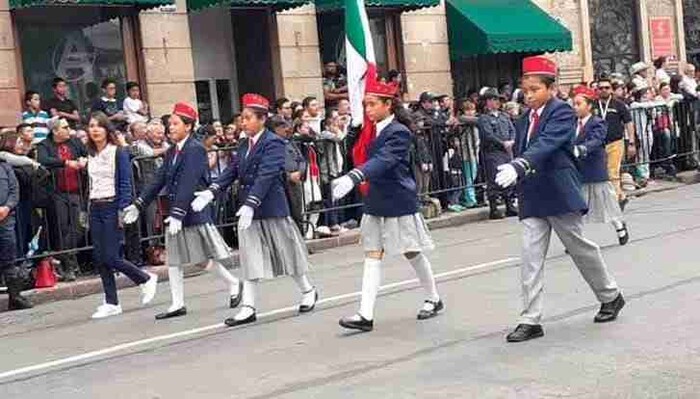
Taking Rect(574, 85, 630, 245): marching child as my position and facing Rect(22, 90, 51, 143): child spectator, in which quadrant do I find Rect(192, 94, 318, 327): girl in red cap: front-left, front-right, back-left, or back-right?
front-left

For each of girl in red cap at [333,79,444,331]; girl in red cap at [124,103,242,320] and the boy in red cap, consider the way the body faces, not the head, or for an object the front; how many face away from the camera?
0

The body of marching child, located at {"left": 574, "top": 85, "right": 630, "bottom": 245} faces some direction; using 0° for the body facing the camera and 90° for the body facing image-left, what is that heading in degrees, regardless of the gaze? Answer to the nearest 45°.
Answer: approximately 45°

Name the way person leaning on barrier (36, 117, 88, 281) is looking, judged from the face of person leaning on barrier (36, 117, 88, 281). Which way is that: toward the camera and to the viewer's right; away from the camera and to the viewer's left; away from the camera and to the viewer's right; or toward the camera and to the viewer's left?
toward the camera and to the viewer's right

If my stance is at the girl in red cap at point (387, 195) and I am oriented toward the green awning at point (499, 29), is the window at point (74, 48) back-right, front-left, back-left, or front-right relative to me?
front-left

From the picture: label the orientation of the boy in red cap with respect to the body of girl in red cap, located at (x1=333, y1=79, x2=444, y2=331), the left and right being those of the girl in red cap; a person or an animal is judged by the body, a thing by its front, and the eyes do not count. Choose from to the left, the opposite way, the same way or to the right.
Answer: the same way

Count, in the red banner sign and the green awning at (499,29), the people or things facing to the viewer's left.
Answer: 0

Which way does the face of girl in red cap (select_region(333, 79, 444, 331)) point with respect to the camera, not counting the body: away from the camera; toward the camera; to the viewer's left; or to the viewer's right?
to the viewer's left

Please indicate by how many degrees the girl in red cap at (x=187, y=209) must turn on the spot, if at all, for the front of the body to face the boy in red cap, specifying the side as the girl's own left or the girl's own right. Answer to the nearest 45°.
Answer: approximately 90° to the girl's own left

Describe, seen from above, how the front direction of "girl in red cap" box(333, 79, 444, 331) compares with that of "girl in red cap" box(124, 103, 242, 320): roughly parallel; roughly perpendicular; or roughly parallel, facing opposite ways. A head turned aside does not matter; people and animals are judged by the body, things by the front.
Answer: roughly parallel

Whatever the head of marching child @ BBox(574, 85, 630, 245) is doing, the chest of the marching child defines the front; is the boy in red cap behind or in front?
in front

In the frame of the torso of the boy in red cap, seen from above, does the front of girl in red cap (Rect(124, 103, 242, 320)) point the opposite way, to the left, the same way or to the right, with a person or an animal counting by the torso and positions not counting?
the same way

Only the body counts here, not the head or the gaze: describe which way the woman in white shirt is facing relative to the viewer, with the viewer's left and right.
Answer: facing the viewer and to the left of the viewer

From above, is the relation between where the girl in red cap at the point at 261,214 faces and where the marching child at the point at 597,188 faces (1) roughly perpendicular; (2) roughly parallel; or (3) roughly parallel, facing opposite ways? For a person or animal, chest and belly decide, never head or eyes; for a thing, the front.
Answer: roughly parallel
